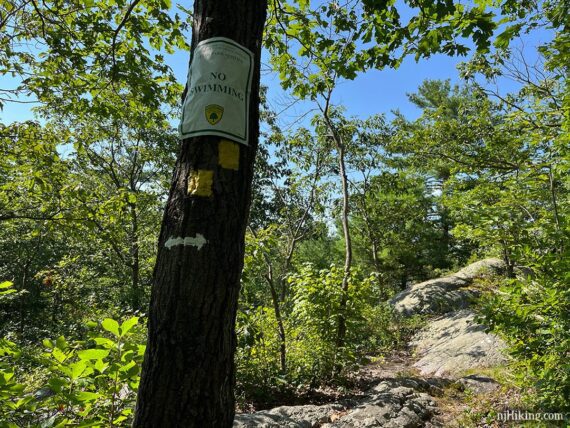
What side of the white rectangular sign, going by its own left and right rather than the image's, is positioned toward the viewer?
front

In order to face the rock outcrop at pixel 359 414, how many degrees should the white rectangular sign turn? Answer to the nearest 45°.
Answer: approximately 135° to its left

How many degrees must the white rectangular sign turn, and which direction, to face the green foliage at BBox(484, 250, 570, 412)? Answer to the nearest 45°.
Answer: approximately 135° to its left

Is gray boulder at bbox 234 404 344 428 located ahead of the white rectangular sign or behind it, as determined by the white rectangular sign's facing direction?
behind

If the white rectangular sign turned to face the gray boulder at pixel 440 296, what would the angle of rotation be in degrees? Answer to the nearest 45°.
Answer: approximately 135° to its left

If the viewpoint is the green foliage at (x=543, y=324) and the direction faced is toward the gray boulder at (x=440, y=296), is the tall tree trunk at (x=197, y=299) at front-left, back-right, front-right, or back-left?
back-left
